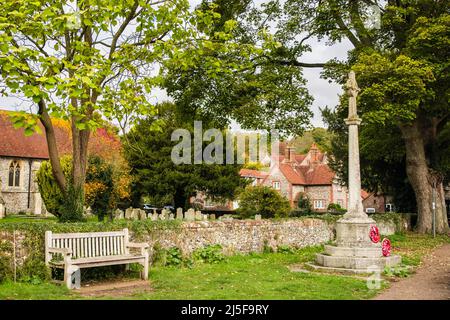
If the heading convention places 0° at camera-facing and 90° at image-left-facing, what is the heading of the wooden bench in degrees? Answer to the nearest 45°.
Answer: approximately 315°

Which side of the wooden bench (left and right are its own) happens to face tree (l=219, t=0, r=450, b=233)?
left

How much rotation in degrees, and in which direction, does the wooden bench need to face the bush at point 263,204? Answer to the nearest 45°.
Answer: approximately 90° to its left

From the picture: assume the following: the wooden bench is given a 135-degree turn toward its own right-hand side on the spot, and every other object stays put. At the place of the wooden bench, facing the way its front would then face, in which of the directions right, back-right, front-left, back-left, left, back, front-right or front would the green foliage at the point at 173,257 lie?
back-right

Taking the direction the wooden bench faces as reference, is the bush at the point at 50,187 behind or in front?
behind

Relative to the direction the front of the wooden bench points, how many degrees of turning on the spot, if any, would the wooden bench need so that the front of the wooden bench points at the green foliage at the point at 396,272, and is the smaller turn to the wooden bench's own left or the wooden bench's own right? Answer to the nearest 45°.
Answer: approximately 45° to the wooden bench's own left

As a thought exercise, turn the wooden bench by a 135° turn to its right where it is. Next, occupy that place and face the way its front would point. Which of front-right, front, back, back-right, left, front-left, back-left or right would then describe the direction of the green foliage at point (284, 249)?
back-right

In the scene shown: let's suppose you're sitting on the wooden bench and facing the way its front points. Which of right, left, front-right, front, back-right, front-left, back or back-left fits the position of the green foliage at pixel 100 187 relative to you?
back-left

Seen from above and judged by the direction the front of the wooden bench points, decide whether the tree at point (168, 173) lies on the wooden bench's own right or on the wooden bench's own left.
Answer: on the wooden bench's own left
